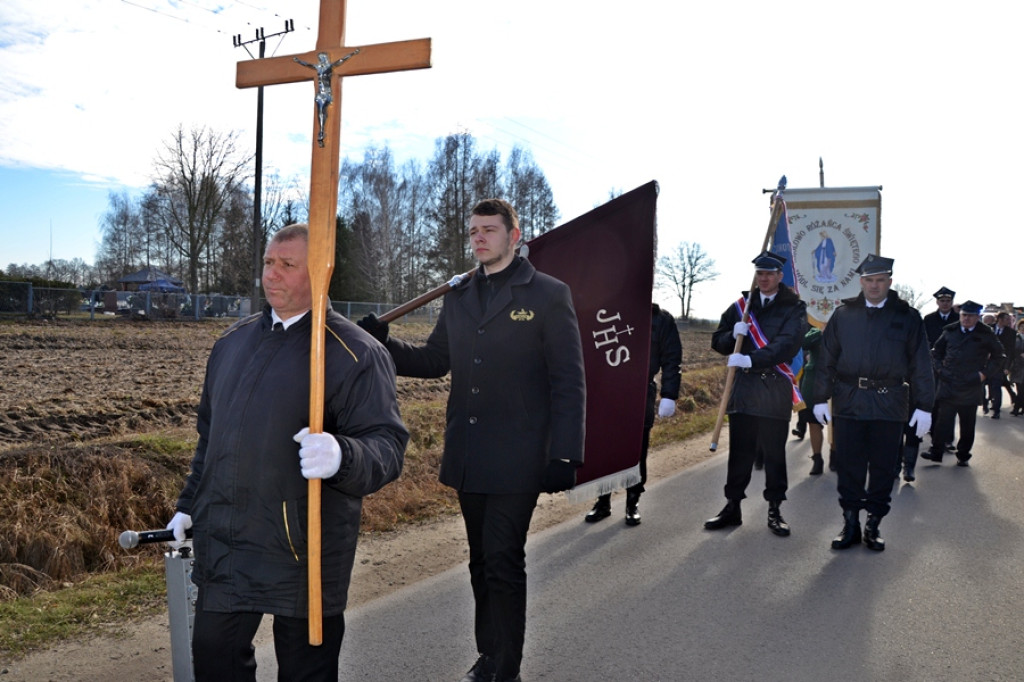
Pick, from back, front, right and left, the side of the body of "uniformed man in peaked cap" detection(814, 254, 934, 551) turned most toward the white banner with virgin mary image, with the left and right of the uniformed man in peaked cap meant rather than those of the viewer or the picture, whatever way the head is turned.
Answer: back

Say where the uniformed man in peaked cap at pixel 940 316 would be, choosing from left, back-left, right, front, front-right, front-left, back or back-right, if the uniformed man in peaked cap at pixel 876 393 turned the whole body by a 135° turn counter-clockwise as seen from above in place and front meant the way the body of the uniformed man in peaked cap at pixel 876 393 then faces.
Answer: front-left

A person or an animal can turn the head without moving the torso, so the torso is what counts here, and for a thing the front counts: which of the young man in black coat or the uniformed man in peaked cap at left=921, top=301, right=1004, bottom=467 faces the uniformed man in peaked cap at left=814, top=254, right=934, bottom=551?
the uniformed man in peaked cap at left=921, top=301, right=1004, bottom=467

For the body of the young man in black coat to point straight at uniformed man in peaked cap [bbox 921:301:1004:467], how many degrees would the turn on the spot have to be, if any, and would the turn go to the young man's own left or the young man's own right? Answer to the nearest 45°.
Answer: approximately 180°

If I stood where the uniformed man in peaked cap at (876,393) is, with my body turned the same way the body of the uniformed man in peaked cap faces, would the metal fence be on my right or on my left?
on my right

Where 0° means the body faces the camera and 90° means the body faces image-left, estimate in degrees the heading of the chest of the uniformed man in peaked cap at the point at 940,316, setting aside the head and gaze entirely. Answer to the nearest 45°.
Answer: approximately 0°

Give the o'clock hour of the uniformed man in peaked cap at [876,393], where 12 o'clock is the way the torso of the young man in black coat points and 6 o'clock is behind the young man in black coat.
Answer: The uniformed man in peaked cap is roughly at 6 o'clock from the young man in black coat.

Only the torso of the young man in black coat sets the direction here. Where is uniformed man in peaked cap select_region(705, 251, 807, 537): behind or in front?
behind

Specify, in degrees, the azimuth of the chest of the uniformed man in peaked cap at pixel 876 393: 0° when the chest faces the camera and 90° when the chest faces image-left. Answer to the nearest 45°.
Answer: approximately 0°
